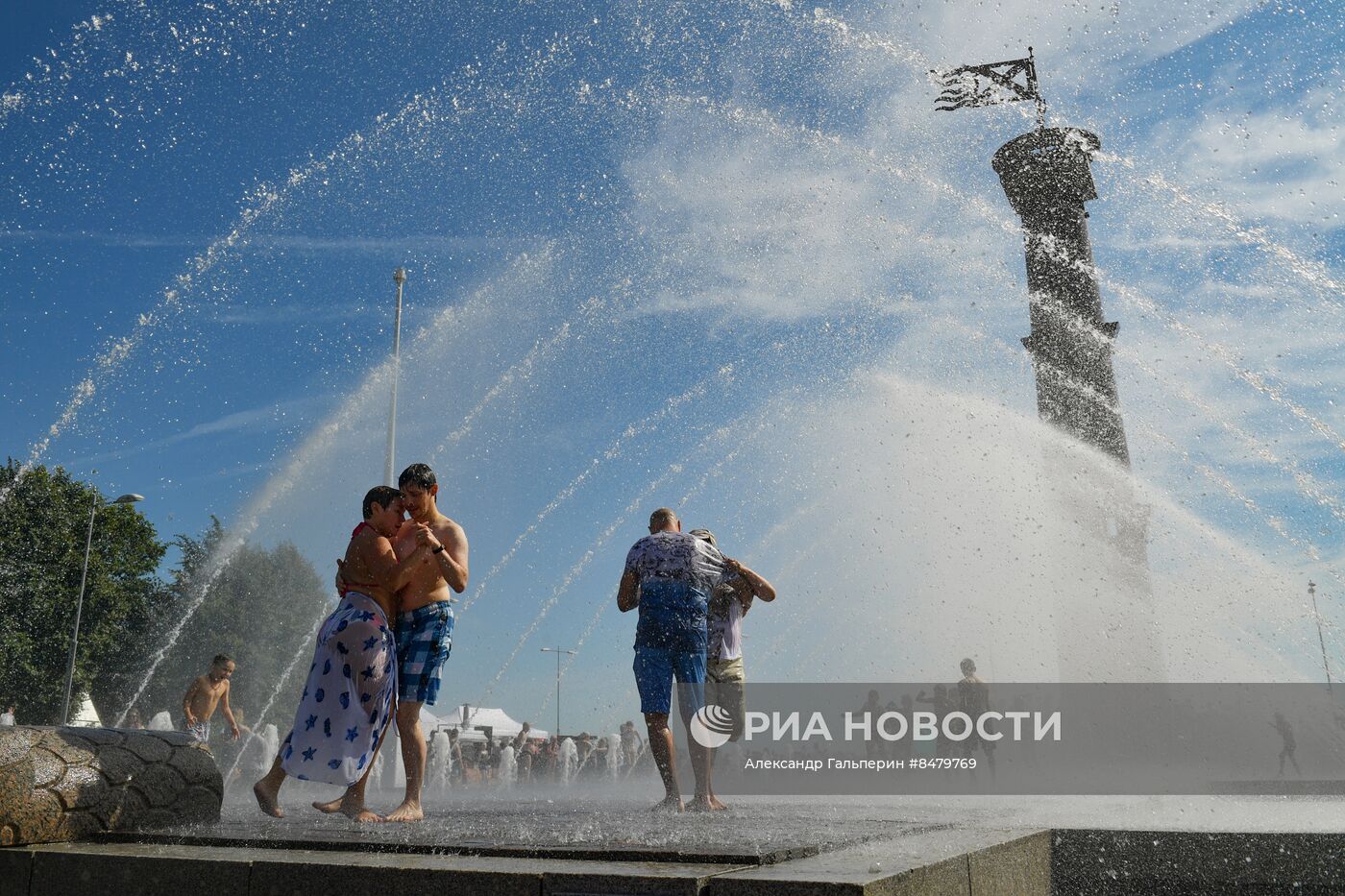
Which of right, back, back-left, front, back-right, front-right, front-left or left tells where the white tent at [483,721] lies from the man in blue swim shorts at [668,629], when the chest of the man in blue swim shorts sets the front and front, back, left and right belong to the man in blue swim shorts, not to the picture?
front

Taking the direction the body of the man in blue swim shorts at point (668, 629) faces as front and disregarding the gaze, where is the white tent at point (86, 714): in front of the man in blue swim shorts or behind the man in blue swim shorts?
in front

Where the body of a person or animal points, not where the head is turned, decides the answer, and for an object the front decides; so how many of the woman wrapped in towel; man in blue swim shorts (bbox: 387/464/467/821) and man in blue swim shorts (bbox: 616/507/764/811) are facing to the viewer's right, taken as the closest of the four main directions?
1

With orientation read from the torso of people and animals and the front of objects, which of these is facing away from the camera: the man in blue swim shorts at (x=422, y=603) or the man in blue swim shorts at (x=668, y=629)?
the man in blue swim shorts at (x=668, y=629)

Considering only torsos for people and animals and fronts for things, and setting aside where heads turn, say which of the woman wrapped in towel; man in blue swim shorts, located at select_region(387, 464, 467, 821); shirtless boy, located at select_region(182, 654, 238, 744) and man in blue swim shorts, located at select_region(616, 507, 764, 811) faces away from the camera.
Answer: man in blue swim shorts, located at select_region(616, 507, 764, 811)

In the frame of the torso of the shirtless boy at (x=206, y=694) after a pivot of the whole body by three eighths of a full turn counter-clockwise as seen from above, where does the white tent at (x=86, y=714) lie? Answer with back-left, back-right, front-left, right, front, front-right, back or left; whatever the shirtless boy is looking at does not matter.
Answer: front

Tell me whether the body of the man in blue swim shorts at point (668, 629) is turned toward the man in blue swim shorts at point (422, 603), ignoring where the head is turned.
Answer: no

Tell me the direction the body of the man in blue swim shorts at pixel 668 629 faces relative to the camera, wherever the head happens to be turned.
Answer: away from the camera

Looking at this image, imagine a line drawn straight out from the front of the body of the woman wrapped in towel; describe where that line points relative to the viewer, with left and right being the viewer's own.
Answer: facing to the right of the viewer

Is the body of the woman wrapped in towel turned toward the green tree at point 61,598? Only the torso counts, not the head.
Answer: no

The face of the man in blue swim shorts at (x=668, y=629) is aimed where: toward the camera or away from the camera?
away from the camera

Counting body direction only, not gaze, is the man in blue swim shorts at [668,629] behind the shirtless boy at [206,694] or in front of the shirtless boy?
in front
